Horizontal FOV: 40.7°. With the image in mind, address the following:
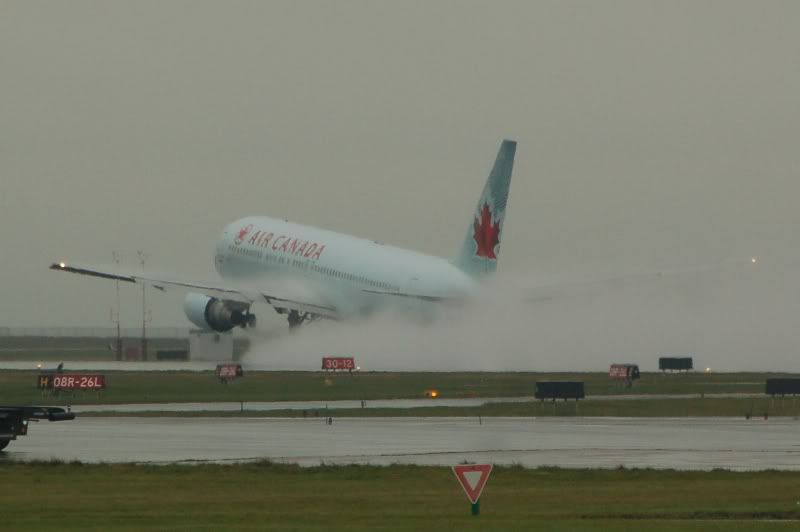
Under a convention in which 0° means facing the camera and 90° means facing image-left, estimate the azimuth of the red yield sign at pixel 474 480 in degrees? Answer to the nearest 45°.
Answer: approximately 0°

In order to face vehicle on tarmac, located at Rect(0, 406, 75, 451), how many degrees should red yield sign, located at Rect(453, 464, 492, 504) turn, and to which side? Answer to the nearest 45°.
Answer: approximately 135° to its right
